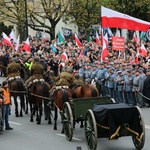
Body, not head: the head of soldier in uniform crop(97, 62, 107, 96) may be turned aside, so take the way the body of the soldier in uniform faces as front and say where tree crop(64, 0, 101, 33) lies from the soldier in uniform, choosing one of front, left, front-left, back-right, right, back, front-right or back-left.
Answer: back-right

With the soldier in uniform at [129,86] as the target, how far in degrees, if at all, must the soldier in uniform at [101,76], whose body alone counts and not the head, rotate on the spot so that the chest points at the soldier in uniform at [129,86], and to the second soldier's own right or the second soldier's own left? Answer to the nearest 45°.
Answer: approximately 90° to the second soldier's own left

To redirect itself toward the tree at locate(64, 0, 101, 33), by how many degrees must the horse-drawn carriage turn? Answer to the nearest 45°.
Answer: approximately 45° to its right

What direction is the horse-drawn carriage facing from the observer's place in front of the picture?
facing away from the viewer and to the left of the viewer

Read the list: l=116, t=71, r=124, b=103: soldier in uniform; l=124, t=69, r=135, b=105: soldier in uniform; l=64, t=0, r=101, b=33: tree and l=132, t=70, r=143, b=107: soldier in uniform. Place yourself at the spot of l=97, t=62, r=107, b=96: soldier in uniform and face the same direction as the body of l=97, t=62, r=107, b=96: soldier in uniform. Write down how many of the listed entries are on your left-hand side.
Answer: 3

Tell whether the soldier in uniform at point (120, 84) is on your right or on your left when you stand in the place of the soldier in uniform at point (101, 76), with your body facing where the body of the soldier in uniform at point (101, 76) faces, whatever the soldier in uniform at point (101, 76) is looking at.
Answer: on your left

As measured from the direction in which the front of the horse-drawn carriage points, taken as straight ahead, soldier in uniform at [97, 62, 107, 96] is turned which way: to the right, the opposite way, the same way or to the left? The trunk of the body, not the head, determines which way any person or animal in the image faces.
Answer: to the left

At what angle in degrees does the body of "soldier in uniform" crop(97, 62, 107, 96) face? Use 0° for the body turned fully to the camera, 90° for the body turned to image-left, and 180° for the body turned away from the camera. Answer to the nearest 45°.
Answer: approximately 45°
